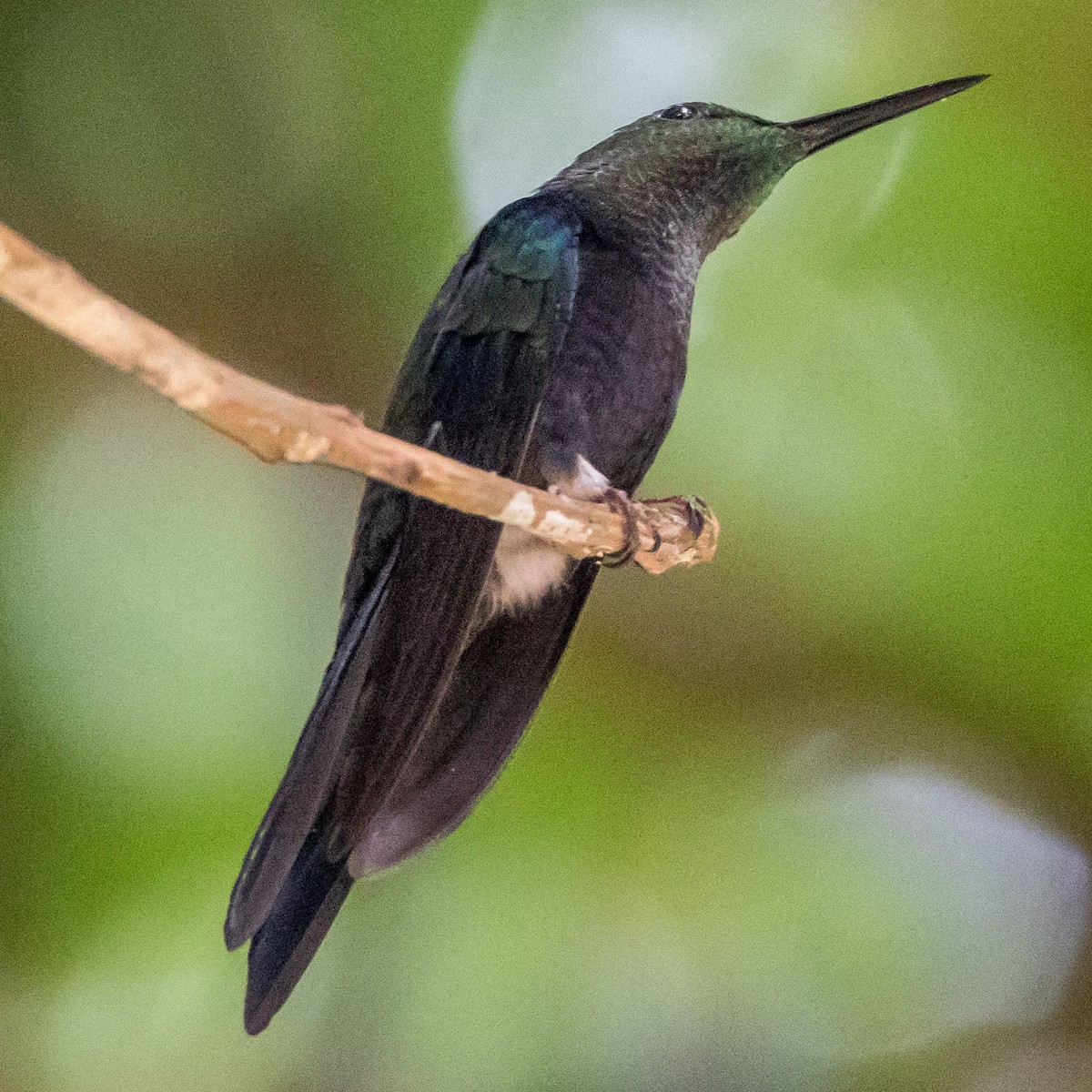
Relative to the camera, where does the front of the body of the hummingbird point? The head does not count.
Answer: to the viewer's right
